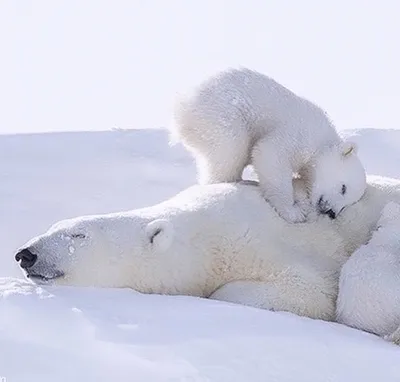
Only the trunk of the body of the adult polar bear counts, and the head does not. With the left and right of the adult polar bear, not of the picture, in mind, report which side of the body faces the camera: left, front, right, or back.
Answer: left

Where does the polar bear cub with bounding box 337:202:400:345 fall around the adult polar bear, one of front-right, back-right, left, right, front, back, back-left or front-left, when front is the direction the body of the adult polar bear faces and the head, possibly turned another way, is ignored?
back

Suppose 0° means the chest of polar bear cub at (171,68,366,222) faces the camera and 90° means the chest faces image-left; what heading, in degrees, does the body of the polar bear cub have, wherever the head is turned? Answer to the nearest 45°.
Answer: approximately 315°
